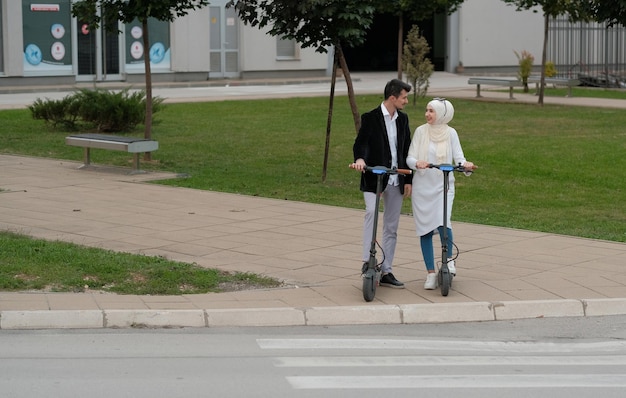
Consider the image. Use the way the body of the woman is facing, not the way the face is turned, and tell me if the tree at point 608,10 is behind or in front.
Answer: behind

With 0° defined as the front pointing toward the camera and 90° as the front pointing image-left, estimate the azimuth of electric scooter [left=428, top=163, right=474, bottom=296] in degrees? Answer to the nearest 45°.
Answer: approximately 0°

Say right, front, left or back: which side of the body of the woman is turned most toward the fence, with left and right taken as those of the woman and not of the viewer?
back

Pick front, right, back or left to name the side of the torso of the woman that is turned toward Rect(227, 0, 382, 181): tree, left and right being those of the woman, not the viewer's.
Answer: back

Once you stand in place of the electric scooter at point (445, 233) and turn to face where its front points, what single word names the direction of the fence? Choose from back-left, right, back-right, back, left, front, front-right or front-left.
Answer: back

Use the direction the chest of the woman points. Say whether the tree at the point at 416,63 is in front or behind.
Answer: behind

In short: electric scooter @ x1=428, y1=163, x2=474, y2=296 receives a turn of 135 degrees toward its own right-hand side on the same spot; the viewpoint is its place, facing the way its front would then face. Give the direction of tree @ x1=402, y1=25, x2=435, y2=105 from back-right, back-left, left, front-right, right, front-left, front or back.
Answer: front-right

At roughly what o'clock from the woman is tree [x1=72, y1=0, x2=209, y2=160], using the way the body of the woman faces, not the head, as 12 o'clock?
The tree is roughly at 5 o'clock from the woman.

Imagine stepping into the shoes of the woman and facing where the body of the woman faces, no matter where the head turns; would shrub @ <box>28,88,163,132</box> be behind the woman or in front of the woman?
behind

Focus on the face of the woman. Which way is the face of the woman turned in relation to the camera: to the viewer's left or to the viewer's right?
to the viewer's left

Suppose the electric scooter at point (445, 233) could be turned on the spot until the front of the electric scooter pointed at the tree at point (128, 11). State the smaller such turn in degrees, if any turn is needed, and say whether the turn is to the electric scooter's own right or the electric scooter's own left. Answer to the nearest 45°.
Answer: approximately 135° to the electric scooter's own right

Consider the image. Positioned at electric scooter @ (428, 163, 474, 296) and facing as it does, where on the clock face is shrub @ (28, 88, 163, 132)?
The shrub is roughly at 5 o'clock from the electric scooter.
